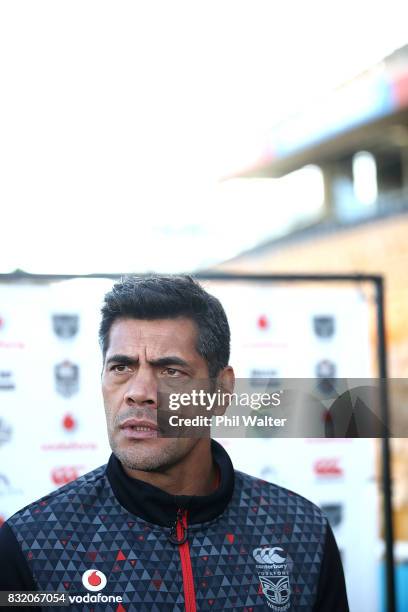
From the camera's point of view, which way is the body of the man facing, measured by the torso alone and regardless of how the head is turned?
toward the camera
